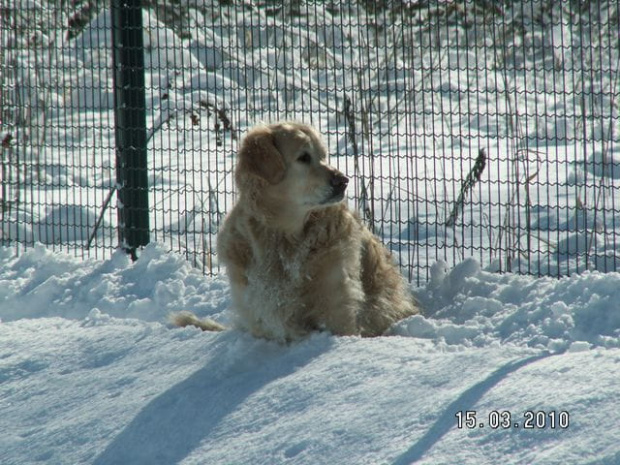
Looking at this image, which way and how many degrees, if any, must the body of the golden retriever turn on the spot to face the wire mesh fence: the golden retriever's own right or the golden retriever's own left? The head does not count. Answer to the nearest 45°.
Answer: approximately 180°

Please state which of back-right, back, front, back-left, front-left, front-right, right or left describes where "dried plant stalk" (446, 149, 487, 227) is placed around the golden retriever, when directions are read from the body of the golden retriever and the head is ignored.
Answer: back
